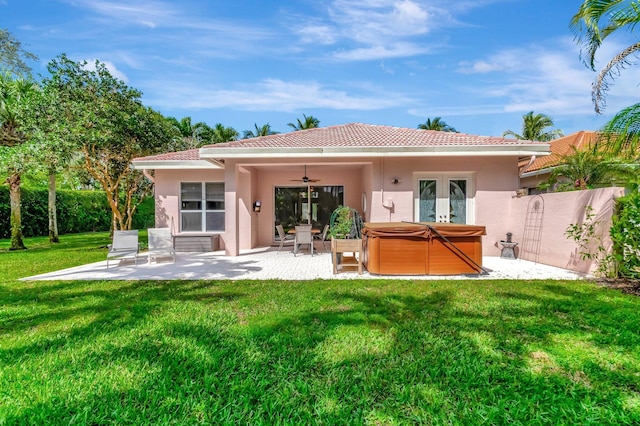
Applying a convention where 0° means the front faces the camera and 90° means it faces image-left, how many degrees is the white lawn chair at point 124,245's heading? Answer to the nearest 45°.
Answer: approximately 0°

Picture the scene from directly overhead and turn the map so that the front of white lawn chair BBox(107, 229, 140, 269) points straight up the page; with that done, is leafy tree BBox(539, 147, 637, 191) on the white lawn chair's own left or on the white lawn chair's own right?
on the white lawn chair's own left

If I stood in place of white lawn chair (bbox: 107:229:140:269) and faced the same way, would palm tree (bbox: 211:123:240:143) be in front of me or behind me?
behind

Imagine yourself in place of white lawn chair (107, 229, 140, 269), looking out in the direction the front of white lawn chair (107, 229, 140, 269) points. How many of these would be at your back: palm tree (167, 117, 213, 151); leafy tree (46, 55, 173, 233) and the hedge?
3

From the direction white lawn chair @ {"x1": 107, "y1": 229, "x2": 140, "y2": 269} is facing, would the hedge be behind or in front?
behind

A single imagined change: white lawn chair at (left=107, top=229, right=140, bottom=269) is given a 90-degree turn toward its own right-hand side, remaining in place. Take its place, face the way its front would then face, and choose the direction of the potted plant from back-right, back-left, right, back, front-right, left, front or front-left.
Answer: back-left
